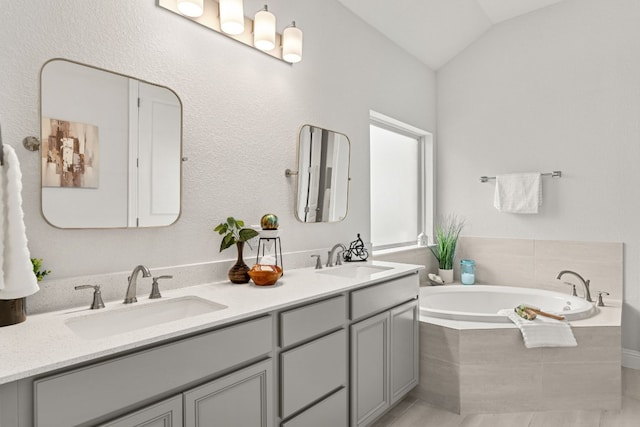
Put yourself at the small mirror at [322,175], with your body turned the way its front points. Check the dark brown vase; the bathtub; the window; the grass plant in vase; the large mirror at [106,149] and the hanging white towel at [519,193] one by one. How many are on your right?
2

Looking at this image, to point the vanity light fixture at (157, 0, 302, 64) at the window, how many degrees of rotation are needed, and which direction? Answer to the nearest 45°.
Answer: approximately 90° to its left

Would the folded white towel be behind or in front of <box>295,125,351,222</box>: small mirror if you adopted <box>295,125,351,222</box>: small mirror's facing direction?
in front

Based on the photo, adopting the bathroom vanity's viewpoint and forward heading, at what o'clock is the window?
The window is roughly at 9 o'clock from the bathroom vanity.

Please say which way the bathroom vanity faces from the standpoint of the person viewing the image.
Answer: facing the viewer and to the right of the viewer
